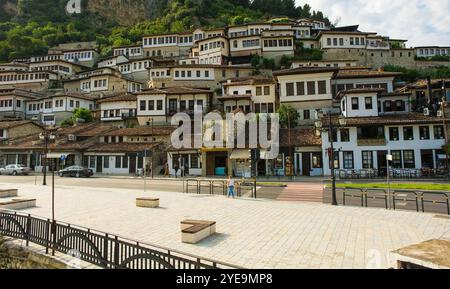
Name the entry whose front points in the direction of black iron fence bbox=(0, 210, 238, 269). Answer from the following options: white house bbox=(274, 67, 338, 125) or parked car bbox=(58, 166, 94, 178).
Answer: the white house

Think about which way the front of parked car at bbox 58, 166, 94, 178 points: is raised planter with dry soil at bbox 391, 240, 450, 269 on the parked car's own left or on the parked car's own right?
on the parked car's own left

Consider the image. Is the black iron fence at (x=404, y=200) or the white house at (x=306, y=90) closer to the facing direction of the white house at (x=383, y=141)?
the black iron fence

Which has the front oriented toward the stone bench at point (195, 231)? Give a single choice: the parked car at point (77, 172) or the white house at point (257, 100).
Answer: the white house

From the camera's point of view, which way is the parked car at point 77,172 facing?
to the viewer's left

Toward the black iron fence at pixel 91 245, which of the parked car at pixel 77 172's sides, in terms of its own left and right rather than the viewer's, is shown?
left

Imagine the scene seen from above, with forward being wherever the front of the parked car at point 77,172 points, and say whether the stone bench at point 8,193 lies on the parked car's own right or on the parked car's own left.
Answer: on the parked car's own left

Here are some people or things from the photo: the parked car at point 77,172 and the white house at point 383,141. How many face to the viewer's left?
1

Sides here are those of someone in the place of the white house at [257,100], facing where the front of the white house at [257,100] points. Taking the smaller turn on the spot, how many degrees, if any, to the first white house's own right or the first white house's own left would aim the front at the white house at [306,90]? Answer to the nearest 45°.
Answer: approximately 45° to the first white house's own left

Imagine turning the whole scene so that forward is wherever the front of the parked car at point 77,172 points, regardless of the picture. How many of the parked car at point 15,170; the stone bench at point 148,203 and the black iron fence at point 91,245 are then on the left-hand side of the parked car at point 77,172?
2

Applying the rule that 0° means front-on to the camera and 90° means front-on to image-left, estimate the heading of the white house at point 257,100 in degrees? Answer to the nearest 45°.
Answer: approximately 0°
